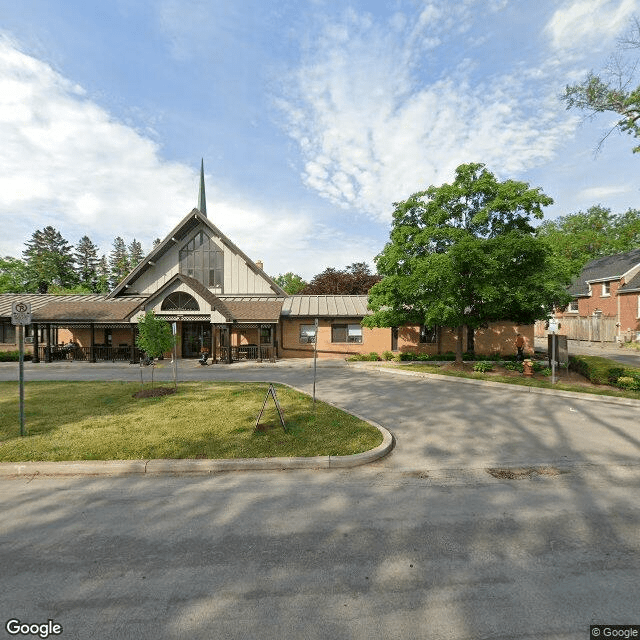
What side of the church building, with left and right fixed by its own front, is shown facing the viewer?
front

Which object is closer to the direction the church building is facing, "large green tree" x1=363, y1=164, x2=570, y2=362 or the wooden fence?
the large green tree

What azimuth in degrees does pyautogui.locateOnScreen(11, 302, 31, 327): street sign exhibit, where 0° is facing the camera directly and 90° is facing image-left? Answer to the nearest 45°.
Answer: approximately 0°

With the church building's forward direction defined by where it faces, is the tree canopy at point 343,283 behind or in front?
behind

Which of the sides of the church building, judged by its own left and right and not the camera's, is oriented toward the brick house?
left

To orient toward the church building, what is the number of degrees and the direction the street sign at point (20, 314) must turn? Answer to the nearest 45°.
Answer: approximately 135° to its left

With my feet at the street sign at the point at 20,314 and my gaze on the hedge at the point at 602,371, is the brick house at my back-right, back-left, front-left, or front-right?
front-left

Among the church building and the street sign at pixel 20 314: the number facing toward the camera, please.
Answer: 2

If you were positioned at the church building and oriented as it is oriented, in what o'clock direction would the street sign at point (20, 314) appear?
The street sign is roughly at 12 o'clock from the church building.
